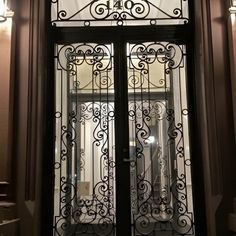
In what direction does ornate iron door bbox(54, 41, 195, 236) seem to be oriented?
toward the camera
